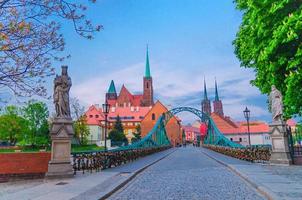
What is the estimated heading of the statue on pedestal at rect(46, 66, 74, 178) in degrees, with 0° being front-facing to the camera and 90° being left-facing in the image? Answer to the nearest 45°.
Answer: approximately 0°

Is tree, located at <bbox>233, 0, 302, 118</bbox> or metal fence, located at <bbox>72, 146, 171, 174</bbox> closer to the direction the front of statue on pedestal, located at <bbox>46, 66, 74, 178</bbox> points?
the tree

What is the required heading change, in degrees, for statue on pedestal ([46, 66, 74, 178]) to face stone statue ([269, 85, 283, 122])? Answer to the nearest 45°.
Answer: approximately 90° to its left

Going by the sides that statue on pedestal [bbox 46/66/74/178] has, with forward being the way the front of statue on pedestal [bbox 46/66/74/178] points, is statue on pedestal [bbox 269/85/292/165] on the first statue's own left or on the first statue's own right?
on the first statue's own left

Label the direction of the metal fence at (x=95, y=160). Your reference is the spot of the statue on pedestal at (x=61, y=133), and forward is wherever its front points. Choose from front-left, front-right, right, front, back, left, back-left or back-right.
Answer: back-left
